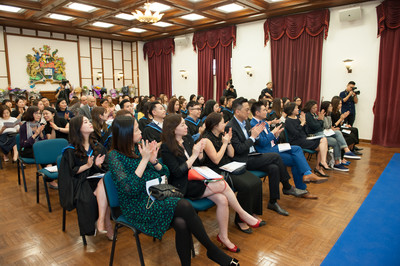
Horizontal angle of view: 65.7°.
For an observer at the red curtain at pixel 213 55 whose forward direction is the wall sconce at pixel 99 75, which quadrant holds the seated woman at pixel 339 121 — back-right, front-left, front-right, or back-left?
back-left

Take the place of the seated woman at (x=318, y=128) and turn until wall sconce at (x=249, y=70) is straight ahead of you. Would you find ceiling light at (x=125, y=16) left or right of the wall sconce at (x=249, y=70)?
left

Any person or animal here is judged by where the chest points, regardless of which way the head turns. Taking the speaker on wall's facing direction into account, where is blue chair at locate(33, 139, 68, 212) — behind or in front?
in front
